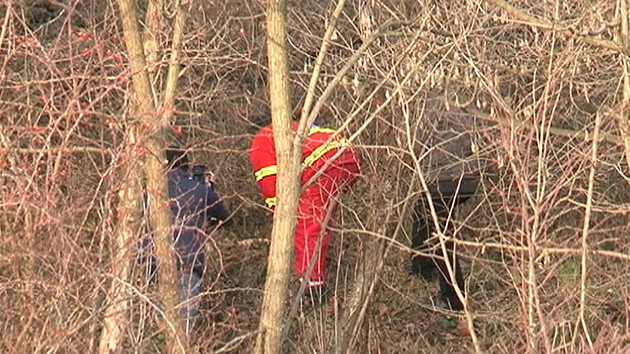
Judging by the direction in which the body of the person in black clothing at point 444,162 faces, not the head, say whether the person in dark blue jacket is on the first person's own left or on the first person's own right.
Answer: on the first person's own left

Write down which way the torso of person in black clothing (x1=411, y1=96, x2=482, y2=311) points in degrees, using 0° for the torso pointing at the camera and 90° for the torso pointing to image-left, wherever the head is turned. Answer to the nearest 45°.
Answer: approximately 135°

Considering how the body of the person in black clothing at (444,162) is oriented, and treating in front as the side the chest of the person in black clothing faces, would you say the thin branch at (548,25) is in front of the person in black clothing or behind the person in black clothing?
behind

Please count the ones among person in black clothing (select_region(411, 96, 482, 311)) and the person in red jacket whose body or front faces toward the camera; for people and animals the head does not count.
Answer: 0

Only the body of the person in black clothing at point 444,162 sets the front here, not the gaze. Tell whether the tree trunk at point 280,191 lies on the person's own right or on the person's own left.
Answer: on the person's own left
